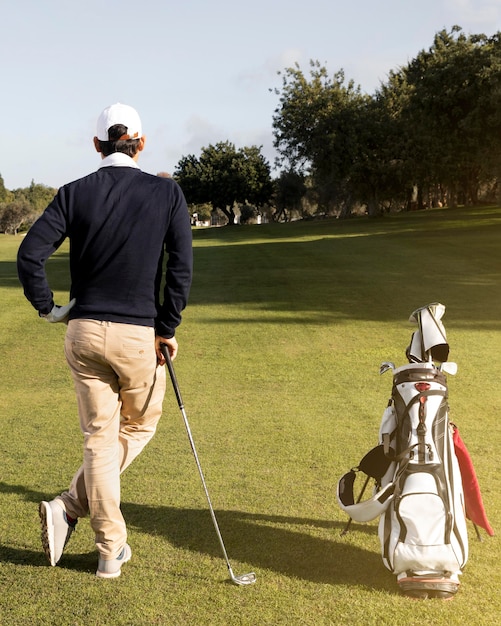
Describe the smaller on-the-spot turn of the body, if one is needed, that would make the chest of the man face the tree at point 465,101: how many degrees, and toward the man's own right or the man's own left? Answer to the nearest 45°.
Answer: approximately 45° to the man's own right

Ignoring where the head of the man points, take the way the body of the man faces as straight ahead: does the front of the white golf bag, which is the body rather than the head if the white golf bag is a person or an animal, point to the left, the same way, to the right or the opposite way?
the opposite way

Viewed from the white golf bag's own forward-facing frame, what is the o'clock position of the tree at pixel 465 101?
The tree is roughly at 6 o'clock from the white golf bag.

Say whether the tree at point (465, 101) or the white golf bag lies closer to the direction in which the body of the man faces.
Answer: the tree

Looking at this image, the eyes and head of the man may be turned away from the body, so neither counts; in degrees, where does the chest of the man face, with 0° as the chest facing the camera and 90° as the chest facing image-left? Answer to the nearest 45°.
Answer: approximately 180°

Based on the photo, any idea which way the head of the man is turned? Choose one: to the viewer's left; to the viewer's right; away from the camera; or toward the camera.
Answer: away from the camera

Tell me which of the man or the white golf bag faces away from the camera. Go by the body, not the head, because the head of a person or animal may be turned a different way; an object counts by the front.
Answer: the man

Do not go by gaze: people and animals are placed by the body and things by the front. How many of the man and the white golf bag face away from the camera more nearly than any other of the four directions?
1

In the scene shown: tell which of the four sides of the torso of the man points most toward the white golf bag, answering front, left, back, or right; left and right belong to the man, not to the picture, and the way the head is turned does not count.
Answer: right

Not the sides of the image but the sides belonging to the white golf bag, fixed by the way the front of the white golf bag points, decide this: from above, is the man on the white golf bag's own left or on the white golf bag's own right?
on the white golf bag's own right
